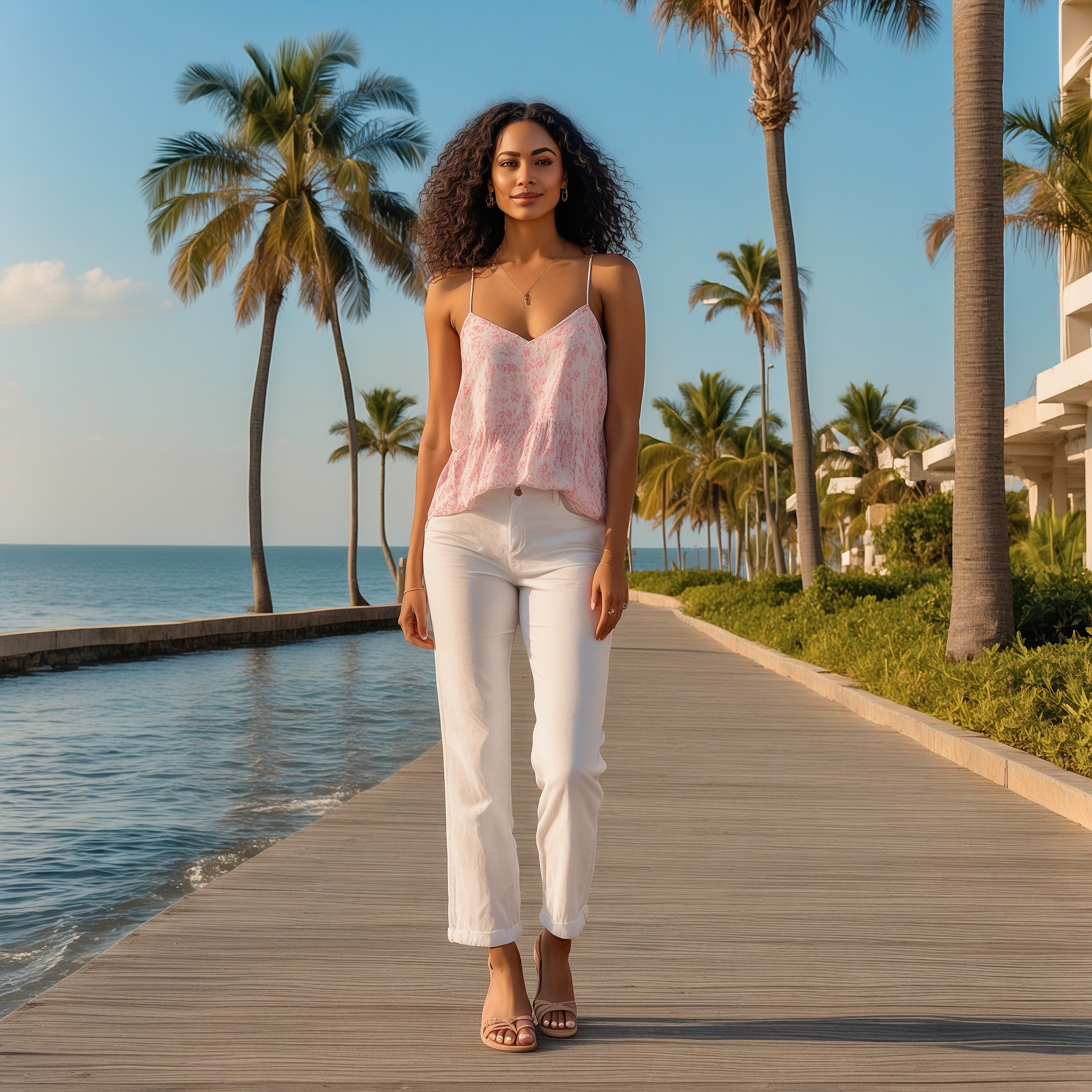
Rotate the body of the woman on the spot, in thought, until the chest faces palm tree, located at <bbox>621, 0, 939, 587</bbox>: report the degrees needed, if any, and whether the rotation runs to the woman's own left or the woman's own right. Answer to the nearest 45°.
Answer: approximately 180°

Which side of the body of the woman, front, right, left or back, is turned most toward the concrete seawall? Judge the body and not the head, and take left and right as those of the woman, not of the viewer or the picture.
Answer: back

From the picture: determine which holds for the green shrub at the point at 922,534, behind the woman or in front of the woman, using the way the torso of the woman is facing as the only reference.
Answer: behind

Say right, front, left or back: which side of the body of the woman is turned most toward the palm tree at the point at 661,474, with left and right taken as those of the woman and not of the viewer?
back

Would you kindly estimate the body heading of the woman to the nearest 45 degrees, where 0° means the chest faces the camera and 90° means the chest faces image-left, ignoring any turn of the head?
approximately 0°

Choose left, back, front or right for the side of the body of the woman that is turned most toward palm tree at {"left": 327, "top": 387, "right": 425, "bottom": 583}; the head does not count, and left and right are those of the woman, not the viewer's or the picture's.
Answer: back

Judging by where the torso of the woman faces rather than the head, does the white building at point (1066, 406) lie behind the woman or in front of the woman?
behind

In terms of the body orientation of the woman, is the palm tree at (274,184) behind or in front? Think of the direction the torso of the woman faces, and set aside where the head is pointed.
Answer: behind

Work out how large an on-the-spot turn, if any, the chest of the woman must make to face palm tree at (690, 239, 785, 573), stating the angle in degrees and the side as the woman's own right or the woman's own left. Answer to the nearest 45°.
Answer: approximately 180°
